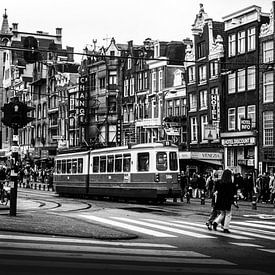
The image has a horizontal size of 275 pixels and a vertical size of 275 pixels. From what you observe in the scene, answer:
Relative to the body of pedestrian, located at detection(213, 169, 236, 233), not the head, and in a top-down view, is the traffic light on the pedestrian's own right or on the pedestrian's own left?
on the pedestrian's own left
